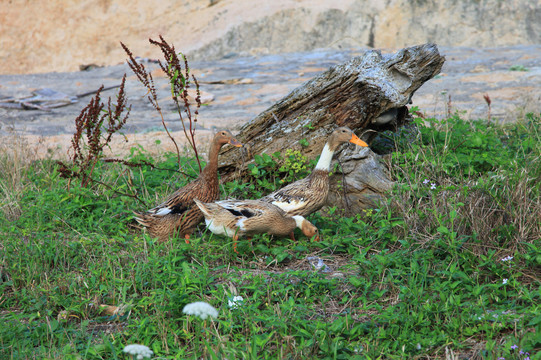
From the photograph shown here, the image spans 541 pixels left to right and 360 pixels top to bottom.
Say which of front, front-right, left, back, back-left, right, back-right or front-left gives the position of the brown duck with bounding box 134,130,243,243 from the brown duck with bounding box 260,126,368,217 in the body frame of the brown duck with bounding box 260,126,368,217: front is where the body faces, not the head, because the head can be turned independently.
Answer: back

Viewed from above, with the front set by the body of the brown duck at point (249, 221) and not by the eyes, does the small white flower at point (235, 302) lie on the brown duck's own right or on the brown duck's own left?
on the brown duck's own right

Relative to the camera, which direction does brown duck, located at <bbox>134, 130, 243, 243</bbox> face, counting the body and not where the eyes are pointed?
to the viewer's right

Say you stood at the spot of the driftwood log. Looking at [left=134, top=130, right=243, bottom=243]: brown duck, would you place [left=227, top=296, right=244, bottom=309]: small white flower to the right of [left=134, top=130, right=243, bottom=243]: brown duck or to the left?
left

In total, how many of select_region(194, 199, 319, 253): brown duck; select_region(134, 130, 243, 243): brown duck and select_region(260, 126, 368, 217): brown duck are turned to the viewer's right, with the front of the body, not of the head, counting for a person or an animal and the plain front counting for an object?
3

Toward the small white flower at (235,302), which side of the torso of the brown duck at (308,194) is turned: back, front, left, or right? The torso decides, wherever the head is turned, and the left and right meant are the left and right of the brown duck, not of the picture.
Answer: right

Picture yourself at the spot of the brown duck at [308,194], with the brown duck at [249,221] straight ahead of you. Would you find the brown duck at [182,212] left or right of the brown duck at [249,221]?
right

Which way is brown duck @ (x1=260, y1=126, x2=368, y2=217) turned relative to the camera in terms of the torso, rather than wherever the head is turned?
to the viewer's right

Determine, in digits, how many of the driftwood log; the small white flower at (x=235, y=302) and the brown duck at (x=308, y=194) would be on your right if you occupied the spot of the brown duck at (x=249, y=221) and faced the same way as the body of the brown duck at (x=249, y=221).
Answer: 1

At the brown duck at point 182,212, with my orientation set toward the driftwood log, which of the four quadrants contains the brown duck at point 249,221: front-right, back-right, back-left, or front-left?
front-right

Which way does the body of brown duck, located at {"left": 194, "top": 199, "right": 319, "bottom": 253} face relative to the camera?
to the viewer's right

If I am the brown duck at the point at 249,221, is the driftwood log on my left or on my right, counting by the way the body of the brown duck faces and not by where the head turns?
on my left

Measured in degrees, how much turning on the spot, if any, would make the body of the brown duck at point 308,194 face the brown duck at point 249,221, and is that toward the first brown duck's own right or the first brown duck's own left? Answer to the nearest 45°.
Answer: approximately 135° to the first brown duck's own right

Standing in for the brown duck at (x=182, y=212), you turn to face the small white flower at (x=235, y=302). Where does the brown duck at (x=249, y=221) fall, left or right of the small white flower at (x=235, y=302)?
left

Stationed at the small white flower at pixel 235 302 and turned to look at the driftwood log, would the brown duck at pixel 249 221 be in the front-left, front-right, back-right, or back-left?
front-left

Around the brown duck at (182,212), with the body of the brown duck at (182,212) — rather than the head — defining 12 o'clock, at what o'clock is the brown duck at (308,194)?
the brown duck at (308,194) is roughly at 12 o'clock from the brown duck at (182,212).

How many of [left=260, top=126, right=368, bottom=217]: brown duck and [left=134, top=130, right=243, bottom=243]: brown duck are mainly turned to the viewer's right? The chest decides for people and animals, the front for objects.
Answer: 2

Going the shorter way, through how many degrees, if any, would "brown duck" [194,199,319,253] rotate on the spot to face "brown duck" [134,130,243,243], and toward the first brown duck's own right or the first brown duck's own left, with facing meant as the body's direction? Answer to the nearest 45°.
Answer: approximately 135° to the first brown duck's own left
